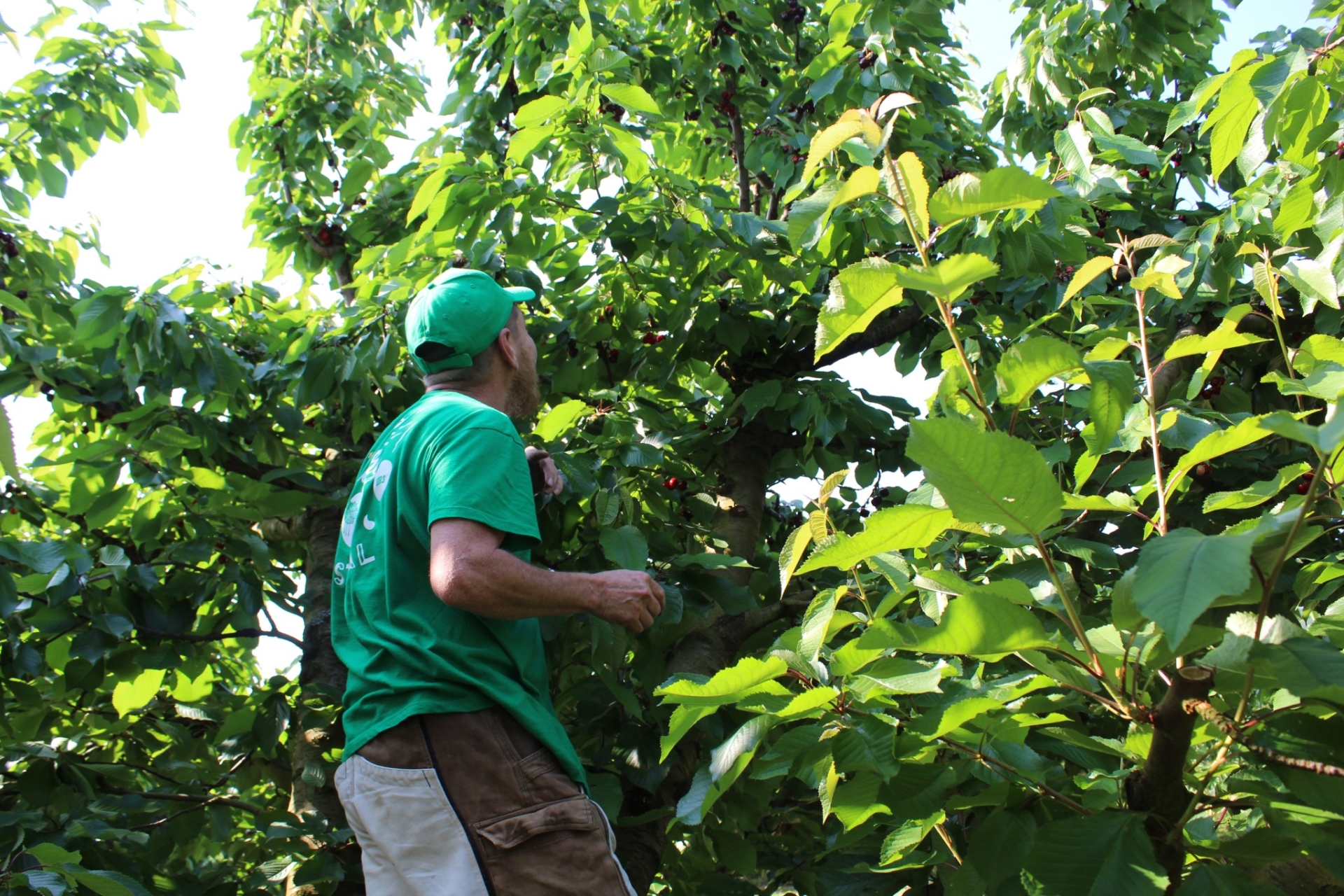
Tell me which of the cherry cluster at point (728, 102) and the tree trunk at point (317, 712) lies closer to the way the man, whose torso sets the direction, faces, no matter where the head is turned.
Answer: the cherry cluster

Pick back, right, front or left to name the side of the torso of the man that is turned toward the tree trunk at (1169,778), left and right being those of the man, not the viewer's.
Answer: right

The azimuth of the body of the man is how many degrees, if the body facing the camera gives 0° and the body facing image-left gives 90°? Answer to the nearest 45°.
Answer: approximately 225°

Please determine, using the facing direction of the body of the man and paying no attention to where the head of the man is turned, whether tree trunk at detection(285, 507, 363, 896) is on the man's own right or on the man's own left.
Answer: on the man's own left

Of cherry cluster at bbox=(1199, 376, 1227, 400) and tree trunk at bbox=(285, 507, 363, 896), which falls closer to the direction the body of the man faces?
the cherry cluster

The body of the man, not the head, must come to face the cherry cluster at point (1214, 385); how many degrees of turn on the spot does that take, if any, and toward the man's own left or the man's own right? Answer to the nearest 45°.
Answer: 0° — they already face it
